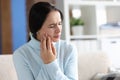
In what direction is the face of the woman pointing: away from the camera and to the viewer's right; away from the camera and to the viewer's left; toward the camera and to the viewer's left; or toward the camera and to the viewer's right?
toward the camera and to the viewer's right

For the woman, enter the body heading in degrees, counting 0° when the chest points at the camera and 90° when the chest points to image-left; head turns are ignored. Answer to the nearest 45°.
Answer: approximately 315°
